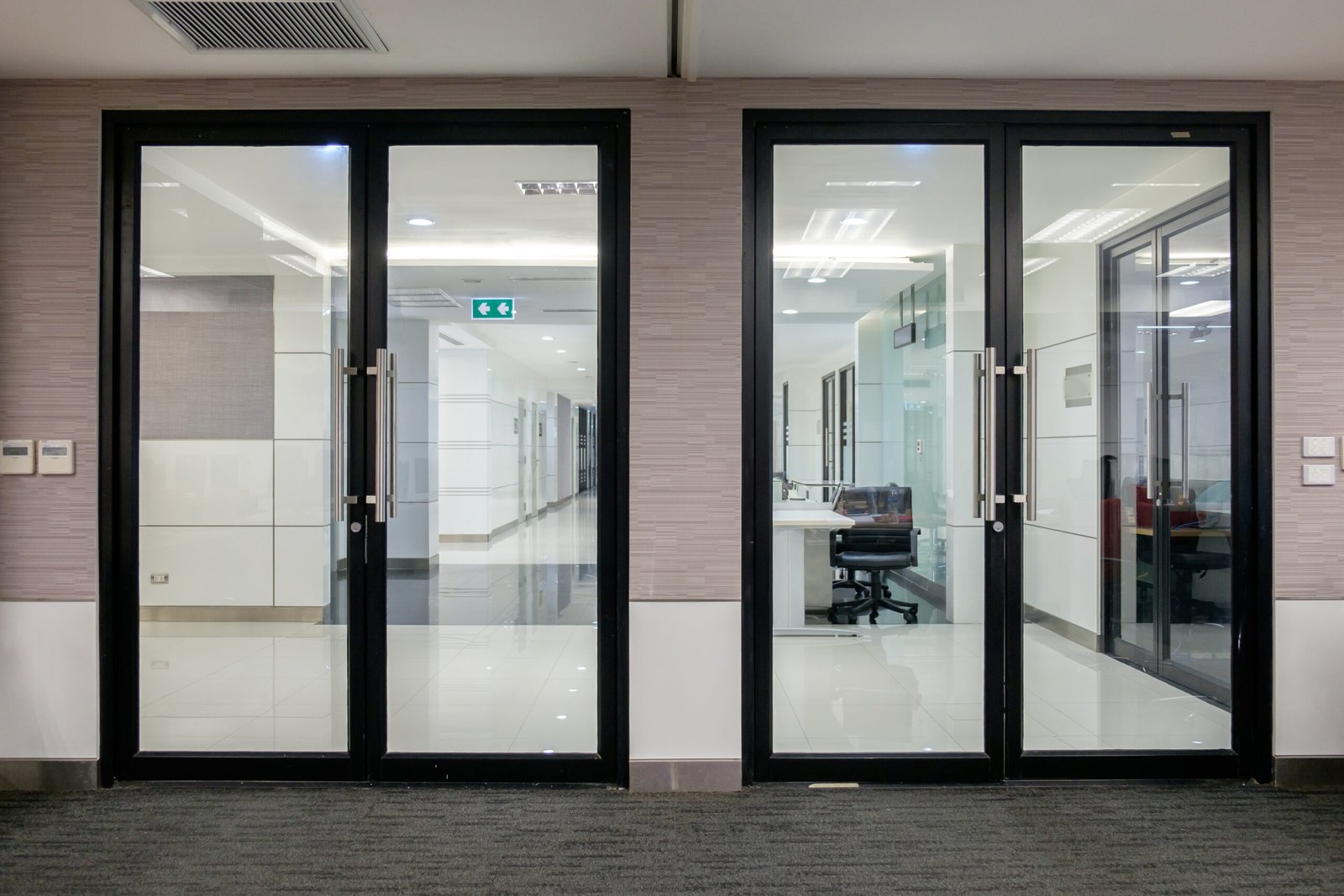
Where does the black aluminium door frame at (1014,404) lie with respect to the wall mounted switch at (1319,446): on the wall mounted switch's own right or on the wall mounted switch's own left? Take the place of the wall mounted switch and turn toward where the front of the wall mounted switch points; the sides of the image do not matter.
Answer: on the wall mounted switch's own right

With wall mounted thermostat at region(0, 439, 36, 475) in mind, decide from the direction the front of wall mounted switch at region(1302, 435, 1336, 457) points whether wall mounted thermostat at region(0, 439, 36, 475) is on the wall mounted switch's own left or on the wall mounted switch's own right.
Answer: on the wall mounted switch's own right

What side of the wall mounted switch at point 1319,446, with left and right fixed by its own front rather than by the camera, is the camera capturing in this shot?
front

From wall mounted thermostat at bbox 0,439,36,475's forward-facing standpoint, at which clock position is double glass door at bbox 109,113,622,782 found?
The double glass door is roughly at 10 o'clock from the wall mounted thermostat.

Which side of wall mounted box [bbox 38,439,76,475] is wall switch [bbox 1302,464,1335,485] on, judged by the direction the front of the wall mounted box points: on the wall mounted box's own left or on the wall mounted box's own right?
on the wall mounted box's own left

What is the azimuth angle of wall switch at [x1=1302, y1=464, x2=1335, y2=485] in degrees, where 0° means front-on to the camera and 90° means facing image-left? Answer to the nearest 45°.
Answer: approximately 0°

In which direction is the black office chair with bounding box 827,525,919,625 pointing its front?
toward the camera

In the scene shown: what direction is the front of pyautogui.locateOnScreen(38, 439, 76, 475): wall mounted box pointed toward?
toward the camera

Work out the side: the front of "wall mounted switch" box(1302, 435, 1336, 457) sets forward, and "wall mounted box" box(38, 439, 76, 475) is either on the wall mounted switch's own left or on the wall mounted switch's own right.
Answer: on the wall mounted switch's own right

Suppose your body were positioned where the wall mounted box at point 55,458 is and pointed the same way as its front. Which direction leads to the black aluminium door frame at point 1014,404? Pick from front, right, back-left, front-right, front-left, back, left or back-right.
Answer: front-left

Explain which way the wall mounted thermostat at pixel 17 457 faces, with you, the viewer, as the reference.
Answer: facing the viewer
